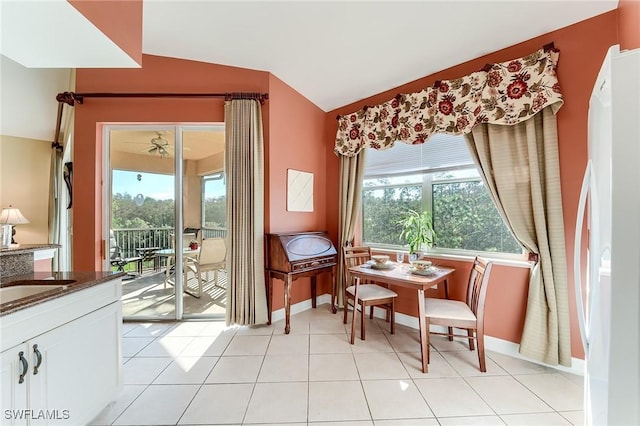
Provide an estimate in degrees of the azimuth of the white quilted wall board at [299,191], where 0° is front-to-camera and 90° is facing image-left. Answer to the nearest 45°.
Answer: approximately 315°

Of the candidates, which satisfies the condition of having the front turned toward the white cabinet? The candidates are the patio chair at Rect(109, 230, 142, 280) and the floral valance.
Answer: the floral valance

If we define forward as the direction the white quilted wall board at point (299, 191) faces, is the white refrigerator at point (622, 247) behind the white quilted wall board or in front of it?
in front

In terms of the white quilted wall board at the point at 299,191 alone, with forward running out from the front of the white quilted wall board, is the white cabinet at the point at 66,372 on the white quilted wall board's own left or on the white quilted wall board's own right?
on the white quilted wall board's own right

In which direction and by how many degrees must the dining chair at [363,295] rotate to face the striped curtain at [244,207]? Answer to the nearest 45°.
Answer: approximately 135° to its right

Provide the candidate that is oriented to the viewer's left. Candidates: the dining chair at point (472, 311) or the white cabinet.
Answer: the dining chair

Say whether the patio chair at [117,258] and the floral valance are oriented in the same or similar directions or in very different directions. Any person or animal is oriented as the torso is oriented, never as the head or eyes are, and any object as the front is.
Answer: very different directions

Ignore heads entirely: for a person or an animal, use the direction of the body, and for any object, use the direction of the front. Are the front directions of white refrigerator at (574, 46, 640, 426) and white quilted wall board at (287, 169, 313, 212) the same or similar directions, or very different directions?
very different directions

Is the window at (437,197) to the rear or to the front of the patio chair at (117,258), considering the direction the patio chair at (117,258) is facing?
to the front

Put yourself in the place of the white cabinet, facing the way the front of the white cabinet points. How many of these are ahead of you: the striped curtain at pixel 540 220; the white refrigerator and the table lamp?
2

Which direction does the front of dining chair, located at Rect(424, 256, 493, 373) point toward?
to the viewer's left

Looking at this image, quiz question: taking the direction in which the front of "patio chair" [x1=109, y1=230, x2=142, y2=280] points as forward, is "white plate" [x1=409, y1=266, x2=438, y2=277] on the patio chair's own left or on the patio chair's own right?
on the patio chair's own right

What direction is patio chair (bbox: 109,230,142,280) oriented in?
to the viewer's right

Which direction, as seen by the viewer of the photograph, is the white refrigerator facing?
facing to the left of the viewer
